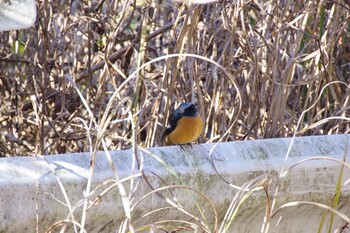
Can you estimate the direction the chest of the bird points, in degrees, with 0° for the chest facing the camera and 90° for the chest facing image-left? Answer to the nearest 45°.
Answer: approximately 315°
